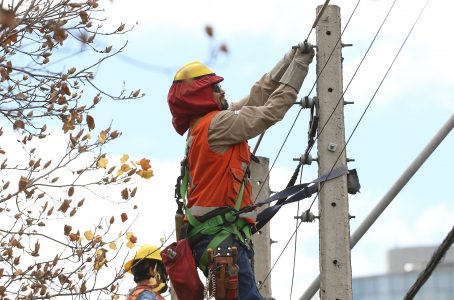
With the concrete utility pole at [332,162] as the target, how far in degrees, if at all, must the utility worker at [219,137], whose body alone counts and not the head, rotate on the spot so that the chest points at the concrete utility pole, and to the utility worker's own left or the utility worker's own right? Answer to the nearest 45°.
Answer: approximately 45° to the utility worker's own left

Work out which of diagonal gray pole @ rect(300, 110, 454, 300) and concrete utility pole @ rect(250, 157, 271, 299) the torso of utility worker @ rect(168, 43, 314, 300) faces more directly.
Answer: the diagonal gray pole

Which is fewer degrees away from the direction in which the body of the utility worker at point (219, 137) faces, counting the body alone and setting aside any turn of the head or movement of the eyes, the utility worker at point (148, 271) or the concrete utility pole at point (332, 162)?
the concrete utility pole

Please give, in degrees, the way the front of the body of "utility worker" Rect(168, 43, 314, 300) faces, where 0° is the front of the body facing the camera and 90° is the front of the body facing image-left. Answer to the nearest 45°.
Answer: approximately 270°

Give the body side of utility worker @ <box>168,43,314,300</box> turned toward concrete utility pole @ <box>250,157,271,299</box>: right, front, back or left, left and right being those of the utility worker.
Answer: left

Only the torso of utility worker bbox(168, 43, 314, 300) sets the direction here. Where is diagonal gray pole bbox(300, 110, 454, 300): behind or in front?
in front

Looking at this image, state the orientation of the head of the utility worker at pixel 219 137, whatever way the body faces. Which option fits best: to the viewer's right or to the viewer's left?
to the viewer's right
